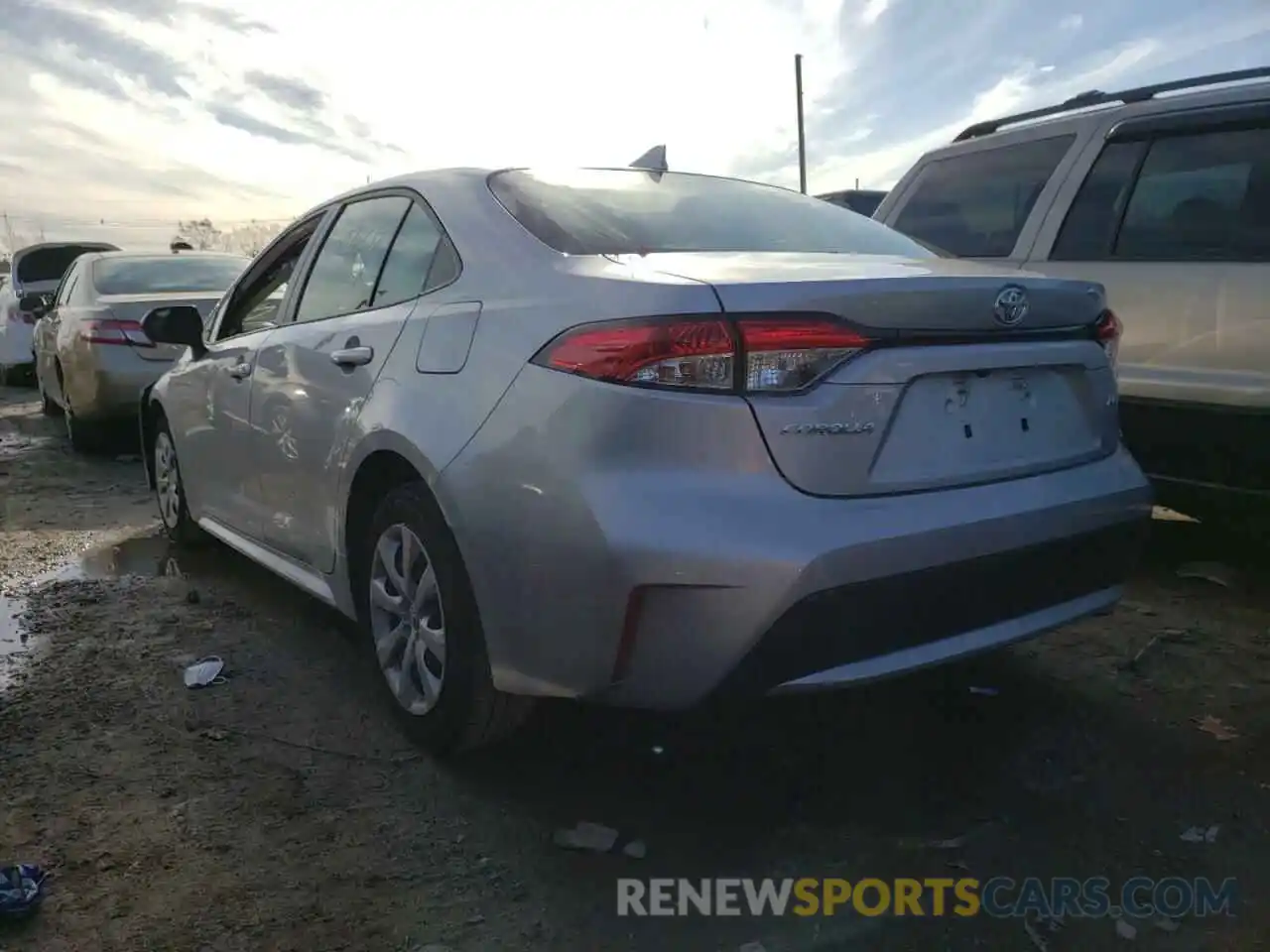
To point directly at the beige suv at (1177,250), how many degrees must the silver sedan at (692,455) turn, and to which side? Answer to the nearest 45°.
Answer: approximately 90° to its right

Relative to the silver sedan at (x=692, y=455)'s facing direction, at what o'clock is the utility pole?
The utility pole is roughly at 2 o'clock from the silver sedan.

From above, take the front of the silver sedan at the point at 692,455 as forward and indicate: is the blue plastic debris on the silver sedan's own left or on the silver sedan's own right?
on the silver sedan's own left

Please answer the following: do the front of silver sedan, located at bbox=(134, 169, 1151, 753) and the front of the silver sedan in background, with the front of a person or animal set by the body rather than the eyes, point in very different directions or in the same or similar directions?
same or similar directions

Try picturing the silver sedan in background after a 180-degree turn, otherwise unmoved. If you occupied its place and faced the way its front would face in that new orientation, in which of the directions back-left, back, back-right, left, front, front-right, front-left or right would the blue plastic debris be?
front

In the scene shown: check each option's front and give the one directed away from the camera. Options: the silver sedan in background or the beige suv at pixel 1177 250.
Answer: the silver sedan in background

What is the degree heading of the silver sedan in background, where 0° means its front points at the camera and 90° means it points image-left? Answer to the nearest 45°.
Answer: approximately 180°

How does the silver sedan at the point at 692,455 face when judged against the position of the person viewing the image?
facing away from the viewer and to the left of the viewer

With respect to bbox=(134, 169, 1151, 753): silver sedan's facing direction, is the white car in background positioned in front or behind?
in front

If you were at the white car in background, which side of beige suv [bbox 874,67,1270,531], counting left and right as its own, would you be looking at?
back
